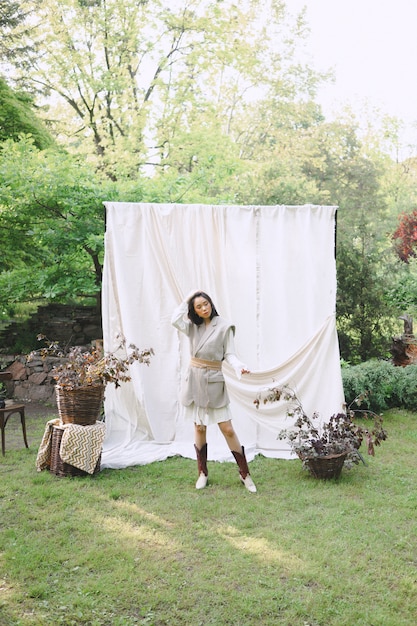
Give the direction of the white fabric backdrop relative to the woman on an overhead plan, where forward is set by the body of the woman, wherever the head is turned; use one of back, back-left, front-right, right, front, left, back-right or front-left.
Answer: back

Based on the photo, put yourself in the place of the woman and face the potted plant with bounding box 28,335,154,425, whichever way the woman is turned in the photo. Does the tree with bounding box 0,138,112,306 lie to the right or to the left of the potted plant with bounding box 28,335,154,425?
right

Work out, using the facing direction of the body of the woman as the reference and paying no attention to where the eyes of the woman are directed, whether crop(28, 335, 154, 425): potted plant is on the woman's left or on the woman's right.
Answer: on the woman's right

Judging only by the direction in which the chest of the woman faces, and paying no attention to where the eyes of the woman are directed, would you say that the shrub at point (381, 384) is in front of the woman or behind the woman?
behind

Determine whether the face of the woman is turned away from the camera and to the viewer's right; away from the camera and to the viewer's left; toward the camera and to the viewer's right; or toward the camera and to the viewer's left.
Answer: toward the camera and to the viewer's right

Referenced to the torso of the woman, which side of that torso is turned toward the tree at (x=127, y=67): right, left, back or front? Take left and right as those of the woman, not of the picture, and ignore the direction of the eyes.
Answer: back

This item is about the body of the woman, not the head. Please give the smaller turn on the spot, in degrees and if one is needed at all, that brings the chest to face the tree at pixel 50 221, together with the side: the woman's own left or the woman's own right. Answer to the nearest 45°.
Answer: approximately 135° to the woman's own right

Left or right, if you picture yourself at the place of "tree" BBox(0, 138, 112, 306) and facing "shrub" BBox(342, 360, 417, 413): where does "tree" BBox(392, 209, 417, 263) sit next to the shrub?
left

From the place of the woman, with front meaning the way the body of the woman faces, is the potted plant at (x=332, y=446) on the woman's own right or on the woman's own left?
on the woman's own left

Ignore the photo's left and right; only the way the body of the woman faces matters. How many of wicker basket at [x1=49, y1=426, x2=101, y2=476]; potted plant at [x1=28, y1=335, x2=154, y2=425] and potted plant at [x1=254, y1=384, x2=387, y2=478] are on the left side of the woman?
1

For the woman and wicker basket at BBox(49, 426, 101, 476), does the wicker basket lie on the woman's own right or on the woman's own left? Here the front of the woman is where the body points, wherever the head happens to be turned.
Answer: on the woman's own right

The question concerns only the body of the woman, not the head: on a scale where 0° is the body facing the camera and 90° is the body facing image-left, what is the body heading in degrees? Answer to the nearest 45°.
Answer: approximately 0°

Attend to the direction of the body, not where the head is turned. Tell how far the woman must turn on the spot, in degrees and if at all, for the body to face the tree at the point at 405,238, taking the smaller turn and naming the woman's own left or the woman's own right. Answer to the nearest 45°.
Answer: approximately 135° to the woman's own left
